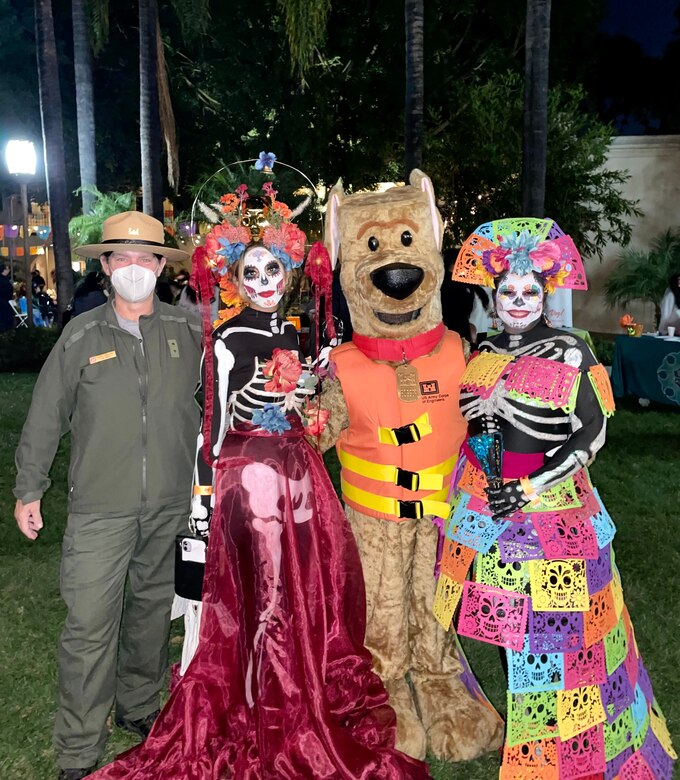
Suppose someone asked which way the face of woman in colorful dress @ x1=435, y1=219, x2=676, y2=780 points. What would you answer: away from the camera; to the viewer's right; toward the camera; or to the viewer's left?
toward the camera

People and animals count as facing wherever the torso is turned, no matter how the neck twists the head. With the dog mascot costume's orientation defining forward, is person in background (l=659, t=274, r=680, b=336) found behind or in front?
behind

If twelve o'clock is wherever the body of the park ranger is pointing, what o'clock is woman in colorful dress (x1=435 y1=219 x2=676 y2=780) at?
The woman in colorful dress is roughly at 10 o'clock from the park ranger.

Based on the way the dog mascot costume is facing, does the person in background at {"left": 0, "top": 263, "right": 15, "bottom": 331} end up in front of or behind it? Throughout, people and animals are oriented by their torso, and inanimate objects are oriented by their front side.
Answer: behind

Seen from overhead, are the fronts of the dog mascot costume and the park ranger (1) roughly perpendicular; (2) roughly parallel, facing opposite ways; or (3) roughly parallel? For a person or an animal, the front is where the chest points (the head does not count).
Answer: roughly parallel

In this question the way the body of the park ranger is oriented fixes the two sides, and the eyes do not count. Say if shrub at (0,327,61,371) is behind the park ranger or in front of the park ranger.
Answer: behind

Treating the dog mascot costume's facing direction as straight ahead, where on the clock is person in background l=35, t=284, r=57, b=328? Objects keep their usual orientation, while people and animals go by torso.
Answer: The person in background is roughly at 5 o'clock from the dog mascot costume.

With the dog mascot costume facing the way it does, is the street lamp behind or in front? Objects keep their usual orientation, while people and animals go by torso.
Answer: behind

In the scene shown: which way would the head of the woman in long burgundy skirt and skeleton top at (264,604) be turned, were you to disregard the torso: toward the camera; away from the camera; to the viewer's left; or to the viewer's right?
toward the camera

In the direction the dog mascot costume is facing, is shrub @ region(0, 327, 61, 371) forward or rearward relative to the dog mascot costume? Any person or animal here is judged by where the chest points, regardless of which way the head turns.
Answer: rearward

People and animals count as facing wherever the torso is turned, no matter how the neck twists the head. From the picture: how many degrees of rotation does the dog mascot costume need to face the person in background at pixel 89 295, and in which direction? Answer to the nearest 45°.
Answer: approximately 135° to its right

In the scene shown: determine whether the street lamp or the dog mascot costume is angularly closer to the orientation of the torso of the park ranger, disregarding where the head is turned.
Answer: the dog mascot costume

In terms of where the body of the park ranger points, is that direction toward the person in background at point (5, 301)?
no

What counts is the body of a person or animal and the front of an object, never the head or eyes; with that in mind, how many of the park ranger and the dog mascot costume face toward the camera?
2

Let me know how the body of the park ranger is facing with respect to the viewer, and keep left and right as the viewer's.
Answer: facing the viewer
